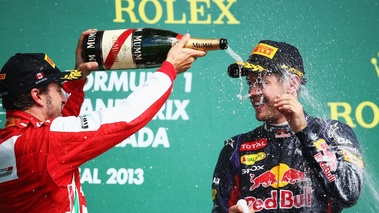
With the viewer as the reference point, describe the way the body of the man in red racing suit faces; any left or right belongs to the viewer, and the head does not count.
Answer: facing away from the viewer and to the right of the viewer

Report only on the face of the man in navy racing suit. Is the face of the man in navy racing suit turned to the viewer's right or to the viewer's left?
to the viewer's left

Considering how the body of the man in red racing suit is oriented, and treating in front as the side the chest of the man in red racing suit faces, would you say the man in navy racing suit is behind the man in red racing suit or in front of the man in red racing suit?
in front
